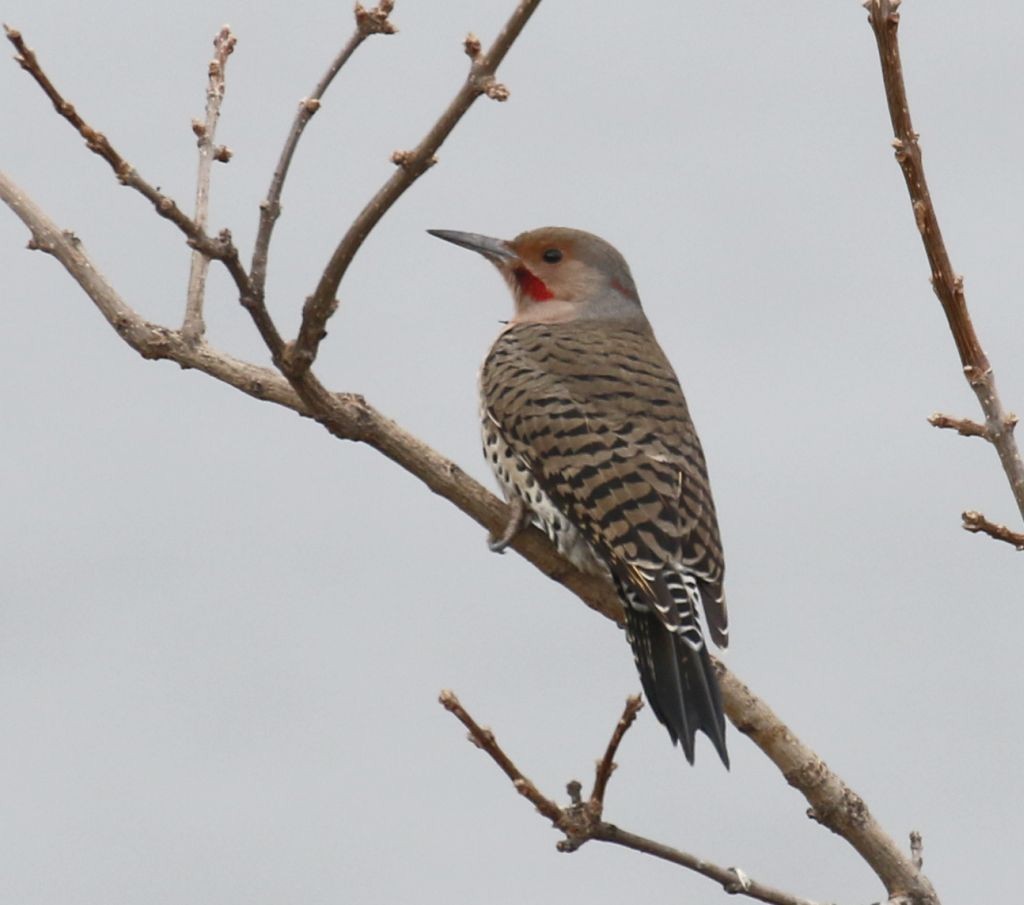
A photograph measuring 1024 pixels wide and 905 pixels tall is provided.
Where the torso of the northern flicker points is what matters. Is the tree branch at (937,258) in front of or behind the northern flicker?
behind

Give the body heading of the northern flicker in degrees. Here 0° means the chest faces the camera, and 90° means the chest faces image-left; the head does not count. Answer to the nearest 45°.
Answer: approximately 135°
